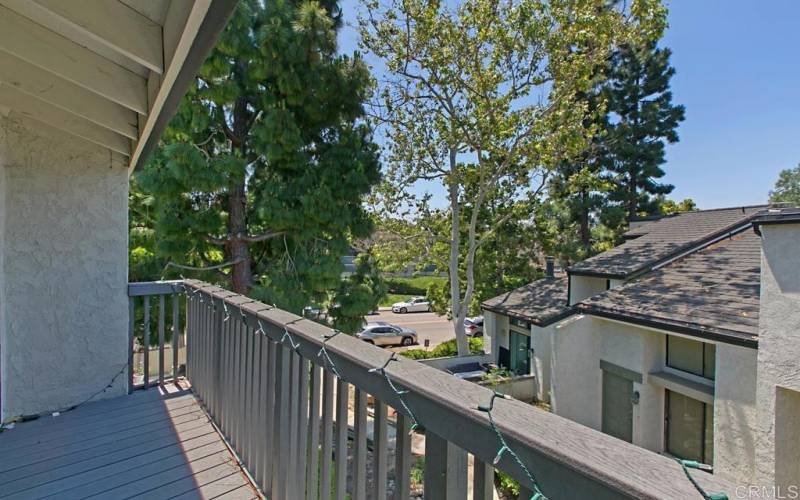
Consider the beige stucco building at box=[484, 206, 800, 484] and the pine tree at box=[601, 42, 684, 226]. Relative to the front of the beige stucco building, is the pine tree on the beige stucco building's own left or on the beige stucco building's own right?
on the beige stucco building's own right

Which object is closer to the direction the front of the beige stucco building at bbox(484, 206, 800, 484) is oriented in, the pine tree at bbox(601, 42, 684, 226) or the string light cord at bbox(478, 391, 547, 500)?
the string light cord

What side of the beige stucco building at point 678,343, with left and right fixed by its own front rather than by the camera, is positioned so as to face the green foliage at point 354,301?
front

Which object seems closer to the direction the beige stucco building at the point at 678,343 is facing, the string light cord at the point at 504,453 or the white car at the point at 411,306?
the string light cord

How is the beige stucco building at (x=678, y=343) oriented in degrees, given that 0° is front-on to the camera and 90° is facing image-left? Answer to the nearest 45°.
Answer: approximately 45°

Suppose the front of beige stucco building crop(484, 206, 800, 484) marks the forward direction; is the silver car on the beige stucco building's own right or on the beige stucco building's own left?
on the beige stucco building's own right

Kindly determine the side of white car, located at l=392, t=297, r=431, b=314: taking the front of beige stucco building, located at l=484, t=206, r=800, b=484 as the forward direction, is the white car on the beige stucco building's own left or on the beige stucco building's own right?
on the beige stucco building's own right

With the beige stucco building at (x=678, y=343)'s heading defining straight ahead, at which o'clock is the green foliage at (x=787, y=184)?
The green foliage is roughly at 5 o'clock from the beige stucco building.

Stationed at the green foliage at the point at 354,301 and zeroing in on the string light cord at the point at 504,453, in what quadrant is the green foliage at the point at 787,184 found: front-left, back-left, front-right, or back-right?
back-left

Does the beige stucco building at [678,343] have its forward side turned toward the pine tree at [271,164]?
yes

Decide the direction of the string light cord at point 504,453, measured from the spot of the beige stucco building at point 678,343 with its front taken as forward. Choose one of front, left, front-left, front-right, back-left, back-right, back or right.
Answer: front-left
